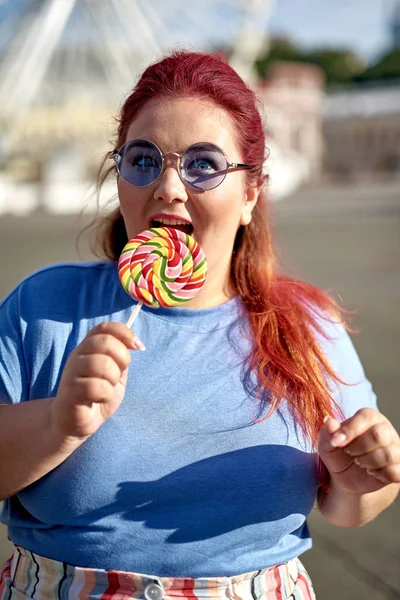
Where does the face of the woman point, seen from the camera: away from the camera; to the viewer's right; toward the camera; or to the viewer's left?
toward the camera

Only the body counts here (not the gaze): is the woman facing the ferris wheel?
no

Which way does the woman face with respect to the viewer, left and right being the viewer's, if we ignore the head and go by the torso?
facing the viewer
